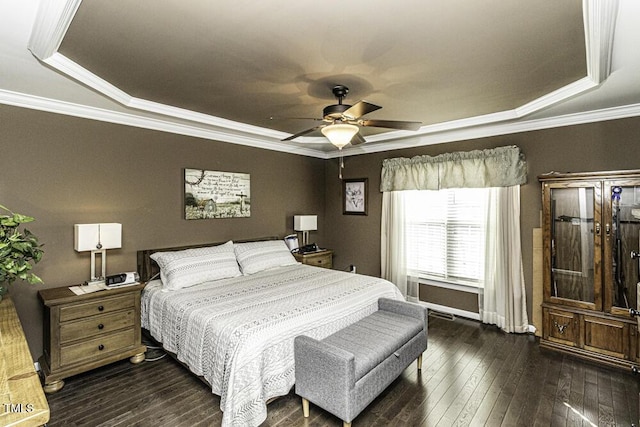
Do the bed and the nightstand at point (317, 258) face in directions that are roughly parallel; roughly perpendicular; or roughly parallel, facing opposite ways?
roughly parallel

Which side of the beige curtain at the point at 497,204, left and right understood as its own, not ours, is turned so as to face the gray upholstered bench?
front

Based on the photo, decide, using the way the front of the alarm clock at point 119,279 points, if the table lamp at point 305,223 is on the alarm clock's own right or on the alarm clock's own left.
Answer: on the alarm clock's own left

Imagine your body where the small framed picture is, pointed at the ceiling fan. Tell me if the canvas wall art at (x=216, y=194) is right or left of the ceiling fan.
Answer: right

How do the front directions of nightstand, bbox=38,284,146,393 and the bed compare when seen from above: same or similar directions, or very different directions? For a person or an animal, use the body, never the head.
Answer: same or similar directions

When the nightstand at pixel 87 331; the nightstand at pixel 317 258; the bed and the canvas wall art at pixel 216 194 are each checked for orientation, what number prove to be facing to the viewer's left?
0

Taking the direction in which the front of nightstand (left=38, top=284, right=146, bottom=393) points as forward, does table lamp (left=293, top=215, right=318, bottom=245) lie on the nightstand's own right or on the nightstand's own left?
on the nightstand's own left

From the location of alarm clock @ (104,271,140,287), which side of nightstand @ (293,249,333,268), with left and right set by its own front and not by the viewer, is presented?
right

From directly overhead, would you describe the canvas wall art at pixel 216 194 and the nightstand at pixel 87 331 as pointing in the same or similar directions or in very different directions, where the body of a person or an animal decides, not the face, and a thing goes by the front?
same or similar directions

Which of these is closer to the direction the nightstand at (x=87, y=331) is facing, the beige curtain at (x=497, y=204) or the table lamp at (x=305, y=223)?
the beige curtain

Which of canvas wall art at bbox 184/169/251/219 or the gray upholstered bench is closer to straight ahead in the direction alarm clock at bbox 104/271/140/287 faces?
the gray upholstered bench

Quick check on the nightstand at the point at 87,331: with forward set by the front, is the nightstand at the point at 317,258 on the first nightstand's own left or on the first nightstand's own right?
on the first nightstand's own left
